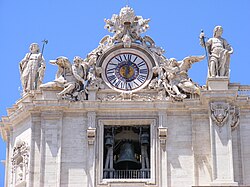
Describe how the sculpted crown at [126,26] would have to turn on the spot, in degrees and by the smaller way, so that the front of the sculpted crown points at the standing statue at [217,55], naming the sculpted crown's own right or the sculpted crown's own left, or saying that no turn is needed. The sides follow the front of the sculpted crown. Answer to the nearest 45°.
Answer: approximately 90° to the sculpted crown's own left

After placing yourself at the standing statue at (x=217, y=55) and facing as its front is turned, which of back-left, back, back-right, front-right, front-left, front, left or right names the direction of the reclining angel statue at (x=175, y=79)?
right

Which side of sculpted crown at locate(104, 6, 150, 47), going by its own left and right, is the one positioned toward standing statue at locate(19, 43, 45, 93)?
right

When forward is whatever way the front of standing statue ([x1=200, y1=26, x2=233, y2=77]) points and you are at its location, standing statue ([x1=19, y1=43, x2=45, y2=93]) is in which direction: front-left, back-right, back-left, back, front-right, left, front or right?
right

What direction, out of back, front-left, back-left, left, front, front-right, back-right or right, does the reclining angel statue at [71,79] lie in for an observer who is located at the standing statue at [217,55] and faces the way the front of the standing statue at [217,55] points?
right

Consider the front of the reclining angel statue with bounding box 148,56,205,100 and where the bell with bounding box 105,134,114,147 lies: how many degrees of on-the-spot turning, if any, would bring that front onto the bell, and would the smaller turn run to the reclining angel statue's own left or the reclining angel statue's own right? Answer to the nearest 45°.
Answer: approximately 45° to the reclining angel statue's own right

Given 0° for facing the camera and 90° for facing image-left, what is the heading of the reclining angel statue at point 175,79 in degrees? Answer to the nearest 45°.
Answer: approximately 45°

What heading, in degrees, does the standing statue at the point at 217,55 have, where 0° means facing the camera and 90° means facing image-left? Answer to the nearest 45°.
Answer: approximately 0°
